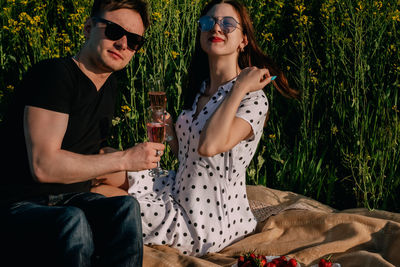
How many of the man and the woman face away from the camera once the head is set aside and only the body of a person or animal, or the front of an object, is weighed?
0

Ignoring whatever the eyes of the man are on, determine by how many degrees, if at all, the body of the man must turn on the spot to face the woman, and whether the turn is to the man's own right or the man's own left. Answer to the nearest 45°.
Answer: approximately 90° to the man's own left

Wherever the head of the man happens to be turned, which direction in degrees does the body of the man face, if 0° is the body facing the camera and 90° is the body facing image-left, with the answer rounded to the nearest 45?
approximately 315°

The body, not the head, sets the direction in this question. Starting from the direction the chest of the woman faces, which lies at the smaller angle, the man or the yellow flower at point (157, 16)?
the man

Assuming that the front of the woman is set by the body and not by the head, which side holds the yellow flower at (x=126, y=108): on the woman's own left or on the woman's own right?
on the woman's own right

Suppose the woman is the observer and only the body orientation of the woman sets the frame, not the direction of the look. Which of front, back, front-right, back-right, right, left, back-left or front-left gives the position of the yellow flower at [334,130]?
back

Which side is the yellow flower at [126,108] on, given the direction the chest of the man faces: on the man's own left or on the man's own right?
on the man's own left

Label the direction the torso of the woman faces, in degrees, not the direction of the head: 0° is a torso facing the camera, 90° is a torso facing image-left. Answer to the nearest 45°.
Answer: approximately 45°

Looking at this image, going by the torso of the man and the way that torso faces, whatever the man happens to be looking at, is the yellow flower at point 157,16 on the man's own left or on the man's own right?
on the man's own left
